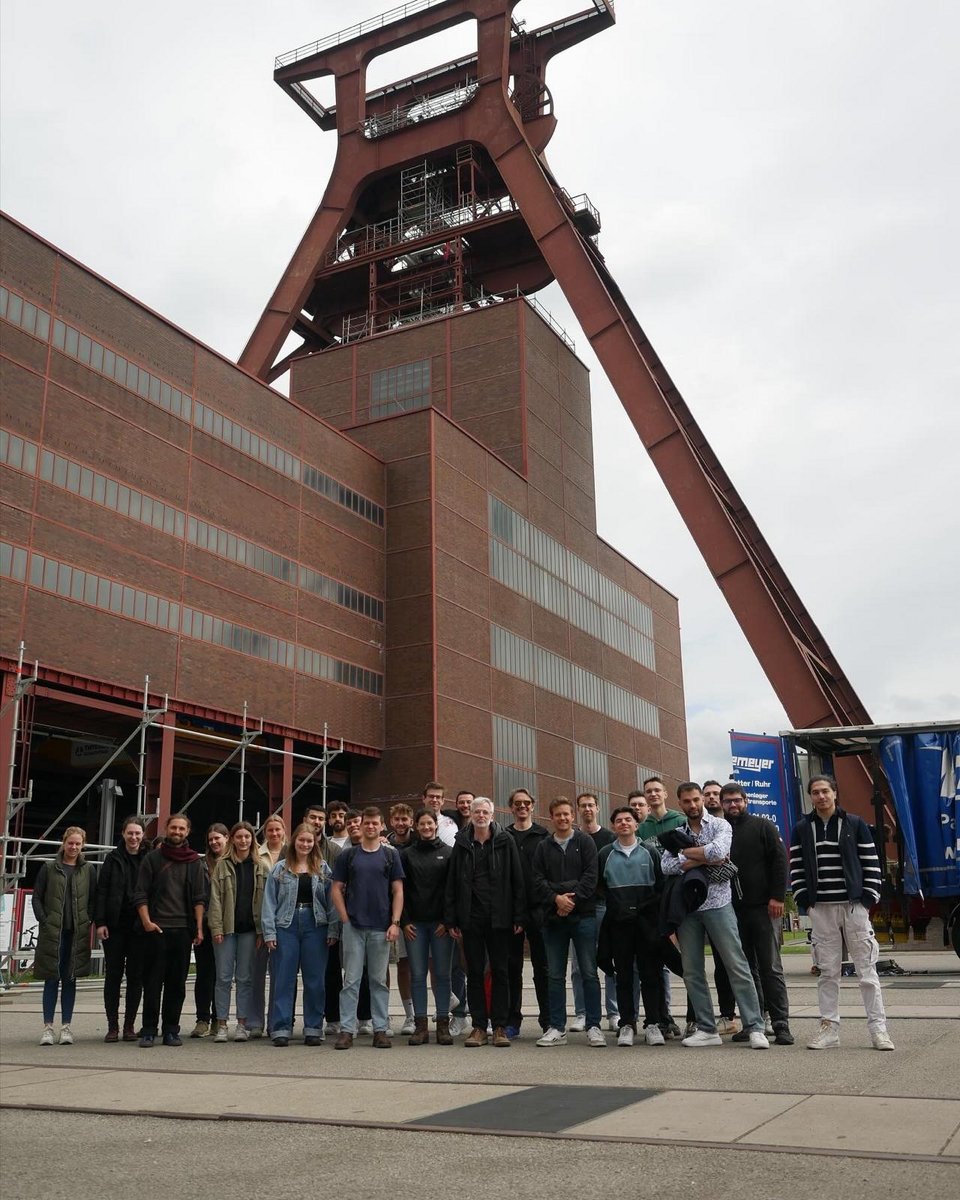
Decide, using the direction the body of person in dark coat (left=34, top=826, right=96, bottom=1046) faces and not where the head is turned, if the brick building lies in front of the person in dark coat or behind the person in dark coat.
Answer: behind

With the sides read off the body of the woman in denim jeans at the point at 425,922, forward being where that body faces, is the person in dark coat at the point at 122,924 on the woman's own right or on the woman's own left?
on the woman's own right

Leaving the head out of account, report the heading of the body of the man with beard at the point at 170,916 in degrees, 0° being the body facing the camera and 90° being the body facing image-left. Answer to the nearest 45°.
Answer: approximately 0°

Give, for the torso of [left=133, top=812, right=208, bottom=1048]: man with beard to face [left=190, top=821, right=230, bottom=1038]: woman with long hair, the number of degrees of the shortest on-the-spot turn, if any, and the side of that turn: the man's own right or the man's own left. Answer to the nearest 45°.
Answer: approximately 135° to the man's own left

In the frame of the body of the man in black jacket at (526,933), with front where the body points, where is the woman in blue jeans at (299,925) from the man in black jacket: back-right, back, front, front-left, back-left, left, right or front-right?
right

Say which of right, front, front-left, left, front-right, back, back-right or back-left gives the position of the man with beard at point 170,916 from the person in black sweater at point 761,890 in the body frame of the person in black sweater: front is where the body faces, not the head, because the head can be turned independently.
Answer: front-right

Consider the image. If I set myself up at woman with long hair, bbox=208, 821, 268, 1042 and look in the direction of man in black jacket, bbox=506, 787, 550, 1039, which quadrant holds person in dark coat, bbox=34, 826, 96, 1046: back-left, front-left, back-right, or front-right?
back-right

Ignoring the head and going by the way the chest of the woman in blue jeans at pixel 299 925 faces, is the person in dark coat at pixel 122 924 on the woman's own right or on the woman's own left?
on the woman's own right

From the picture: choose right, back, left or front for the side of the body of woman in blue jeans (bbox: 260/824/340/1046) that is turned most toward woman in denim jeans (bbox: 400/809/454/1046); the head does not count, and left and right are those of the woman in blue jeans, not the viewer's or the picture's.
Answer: left

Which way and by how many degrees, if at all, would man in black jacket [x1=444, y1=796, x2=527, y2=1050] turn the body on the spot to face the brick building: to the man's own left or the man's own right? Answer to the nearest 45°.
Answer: approximately 180°
